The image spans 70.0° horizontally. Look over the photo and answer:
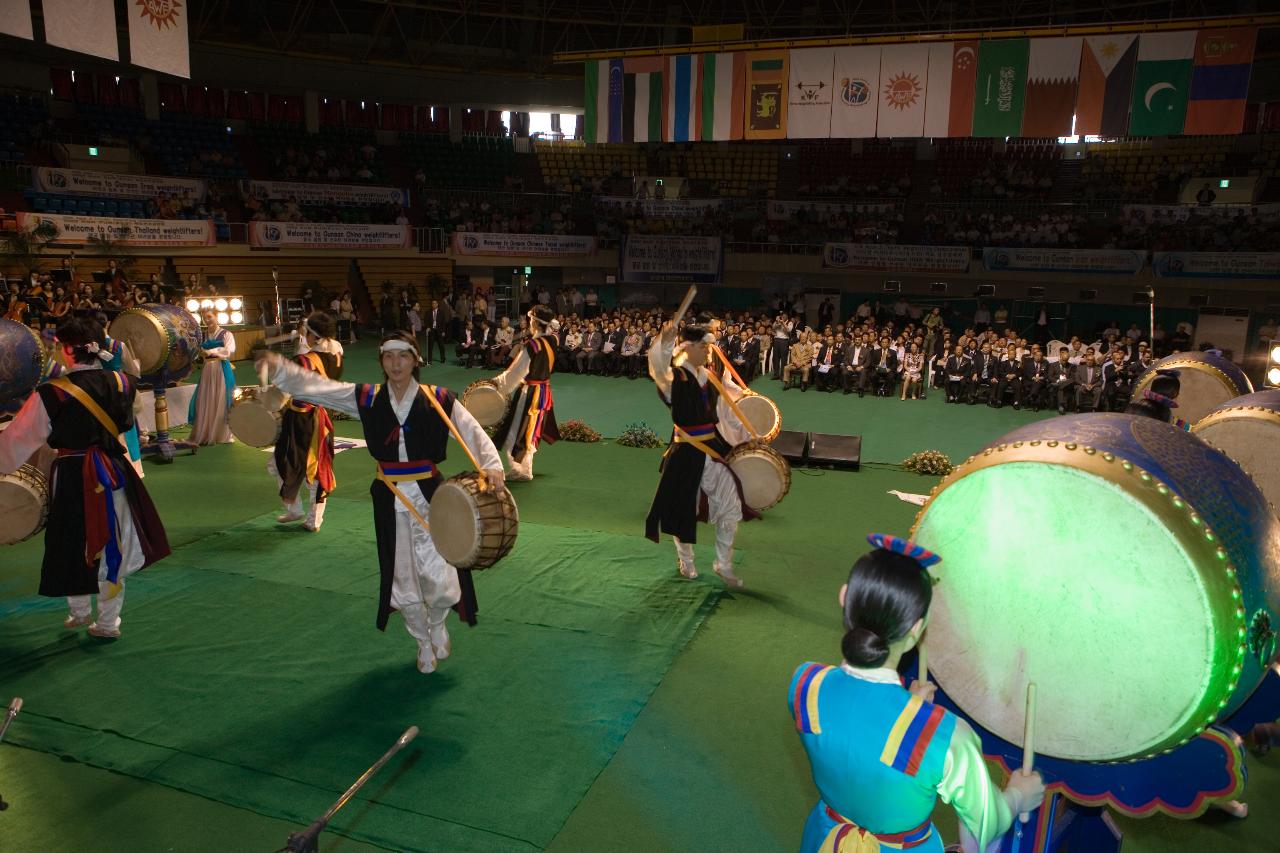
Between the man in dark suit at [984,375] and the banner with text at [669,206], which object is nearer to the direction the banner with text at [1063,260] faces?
the man in dark suit

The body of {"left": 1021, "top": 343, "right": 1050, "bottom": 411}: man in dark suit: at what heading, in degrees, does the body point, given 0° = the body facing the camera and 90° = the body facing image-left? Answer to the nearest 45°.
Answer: approximately 0°

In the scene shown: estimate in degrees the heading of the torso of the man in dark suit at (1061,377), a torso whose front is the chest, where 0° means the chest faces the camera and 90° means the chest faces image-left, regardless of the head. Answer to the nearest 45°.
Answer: approximately 0°

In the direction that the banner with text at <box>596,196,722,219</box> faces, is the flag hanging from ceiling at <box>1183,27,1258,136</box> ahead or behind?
ahead

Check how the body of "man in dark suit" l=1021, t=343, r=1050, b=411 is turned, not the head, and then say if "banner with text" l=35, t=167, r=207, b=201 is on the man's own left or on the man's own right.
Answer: on the man's own right

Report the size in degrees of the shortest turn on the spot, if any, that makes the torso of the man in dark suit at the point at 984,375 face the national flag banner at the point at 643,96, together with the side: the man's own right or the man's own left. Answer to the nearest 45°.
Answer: approximately 90° to the man's own right

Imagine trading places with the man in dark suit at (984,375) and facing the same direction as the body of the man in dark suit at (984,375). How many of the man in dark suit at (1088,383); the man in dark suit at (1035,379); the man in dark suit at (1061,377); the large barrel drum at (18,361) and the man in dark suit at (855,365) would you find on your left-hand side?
3

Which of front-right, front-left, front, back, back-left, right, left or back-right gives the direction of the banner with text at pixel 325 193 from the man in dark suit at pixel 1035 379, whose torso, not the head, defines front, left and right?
right

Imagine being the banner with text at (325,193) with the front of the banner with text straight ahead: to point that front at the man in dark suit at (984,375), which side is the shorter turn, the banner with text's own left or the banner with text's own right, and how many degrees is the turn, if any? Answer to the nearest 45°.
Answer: approximately 45° to the banner with text's own left

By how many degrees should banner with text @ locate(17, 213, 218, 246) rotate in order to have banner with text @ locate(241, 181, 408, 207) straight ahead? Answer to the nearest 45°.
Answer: approximately 135° to its left

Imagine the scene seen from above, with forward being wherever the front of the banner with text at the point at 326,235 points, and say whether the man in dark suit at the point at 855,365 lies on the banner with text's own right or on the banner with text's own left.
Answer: on the banner with text's own left

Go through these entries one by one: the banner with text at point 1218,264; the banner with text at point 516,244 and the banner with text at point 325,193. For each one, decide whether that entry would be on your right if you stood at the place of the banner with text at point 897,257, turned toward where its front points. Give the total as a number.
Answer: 2

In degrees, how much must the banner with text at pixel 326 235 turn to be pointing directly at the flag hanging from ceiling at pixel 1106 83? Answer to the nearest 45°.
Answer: approximately 45° to its left

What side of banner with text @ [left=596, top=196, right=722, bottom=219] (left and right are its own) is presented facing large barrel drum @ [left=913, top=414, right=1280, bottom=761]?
front

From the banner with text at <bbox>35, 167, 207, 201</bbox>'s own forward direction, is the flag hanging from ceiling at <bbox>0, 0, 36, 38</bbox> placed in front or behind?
in front
